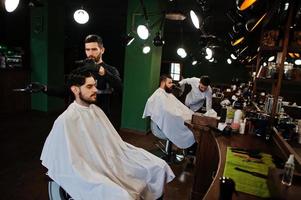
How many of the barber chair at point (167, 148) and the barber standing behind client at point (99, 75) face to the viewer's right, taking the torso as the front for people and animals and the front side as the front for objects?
1

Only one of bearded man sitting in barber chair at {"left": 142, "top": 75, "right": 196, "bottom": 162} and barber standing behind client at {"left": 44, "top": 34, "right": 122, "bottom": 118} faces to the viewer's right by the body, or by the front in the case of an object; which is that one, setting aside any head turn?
the bearded man sitting in barber chair

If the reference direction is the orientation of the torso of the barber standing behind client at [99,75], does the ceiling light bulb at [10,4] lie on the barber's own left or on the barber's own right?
on the barber's own right

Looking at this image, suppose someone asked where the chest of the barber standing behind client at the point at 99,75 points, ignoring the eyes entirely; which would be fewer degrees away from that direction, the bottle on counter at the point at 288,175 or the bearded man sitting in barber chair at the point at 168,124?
the bottle on counter

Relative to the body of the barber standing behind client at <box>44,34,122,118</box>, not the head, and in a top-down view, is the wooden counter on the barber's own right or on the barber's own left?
on the barber's own left

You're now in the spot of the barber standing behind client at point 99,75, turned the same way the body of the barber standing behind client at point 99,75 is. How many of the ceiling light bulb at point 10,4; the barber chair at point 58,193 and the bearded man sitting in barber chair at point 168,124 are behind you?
1

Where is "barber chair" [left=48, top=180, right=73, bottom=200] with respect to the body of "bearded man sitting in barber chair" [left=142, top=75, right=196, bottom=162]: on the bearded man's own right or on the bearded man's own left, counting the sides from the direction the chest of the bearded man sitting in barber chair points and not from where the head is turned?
on the bearded man's own right

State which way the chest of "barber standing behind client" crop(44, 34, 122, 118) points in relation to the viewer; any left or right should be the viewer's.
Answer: facing the viewer and to the left of the viewer

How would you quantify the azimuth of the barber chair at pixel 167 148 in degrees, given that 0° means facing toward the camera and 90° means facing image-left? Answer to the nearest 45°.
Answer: approximately 270°

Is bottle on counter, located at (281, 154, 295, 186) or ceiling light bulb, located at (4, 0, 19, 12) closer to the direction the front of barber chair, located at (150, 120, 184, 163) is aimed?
the bottle on counter

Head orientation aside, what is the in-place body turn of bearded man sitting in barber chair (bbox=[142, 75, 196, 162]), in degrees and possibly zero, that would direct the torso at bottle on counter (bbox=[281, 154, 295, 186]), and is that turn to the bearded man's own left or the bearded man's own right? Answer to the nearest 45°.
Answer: approximately 90° to the bearded man's own right

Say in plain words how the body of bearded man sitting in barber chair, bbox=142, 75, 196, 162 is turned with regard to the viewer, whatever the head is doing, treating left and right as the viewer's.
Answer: facing to the right of the viewer

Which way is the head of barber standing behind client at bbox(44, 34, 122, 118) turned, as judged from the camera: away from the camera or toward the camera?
toward the camera
